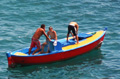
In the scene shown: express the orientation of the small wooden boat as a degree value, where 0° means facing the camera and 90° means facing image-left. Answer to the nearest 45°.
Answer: approximately 225°
